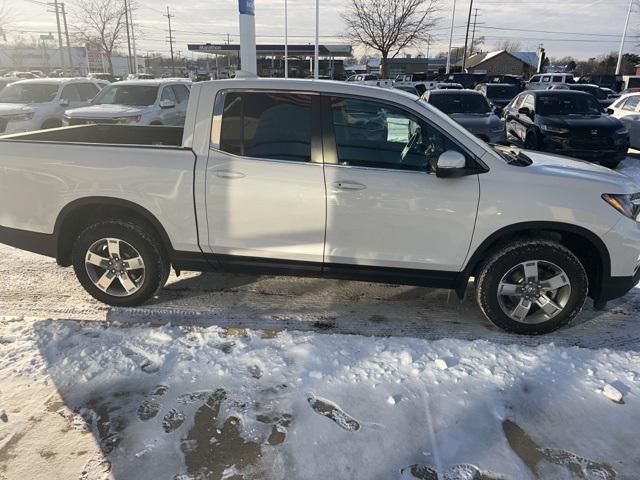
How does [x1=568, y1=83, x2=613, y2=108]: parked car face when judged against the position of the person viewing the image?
facing the viewer and to the right of the viewer

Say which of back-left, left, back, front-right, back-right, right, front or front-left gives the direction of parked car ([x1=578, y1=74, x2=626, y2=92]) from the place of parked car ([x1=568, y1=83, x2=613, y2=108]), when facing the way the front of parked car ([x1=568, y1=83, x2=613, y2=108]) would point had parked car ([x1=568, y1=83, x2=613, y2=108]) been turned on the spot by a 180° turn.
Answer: front-right

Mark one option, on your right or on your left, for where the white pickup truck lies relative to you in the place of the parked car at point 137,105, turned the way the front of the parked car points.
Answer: on your left

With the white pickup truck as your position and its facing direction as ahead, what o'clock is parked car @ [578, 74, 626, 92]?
The parked car is roughly at 10 o'clock from the white pickup truck.

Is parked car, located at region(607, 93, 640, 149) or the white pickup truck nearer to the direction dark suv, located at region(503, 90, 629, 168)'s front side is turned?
the white pickup truck

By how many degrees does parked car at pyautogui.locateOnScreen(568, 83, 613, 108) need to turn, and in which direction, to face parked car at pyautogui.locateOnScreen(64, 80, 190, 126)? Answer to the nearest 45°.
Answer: approximately 90° to its right

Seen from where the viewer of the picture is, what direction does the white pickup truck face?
facing to the right of the viewer

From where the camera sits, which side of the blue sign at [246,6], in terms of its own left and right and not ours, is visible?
front

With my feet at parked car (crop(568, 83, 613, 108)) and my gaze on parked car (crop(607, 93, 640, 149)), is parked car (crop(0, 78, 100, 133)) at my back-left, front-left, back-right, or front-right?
front-right

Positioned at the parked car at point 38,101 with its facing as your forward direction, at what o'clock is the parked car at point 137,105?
the parked car at point 137,105 is roughly at 9 o'clock from the parked car at point 38,101.

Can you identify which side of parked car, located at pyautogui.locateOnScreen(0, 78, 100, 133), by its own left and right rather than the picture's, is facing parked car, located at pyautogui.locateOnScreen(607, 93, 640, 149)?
left

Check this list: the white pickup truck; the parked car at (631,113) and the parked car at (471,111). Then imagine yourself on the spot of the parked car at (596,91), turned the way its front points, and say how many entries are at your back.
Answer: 0

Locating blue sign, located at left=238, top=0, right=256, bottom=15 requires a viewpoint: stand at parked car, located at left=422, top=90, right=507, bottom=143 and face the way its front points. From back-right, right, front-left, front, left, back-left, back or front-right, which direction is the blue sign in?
right

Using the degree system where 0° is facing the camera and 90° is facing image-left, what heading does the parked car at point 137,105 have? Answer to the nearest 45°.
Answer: approximately 45°

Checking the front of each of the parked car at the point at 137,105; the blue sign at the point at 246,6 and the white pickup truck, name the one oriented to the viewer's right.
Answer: the white pickup truck
